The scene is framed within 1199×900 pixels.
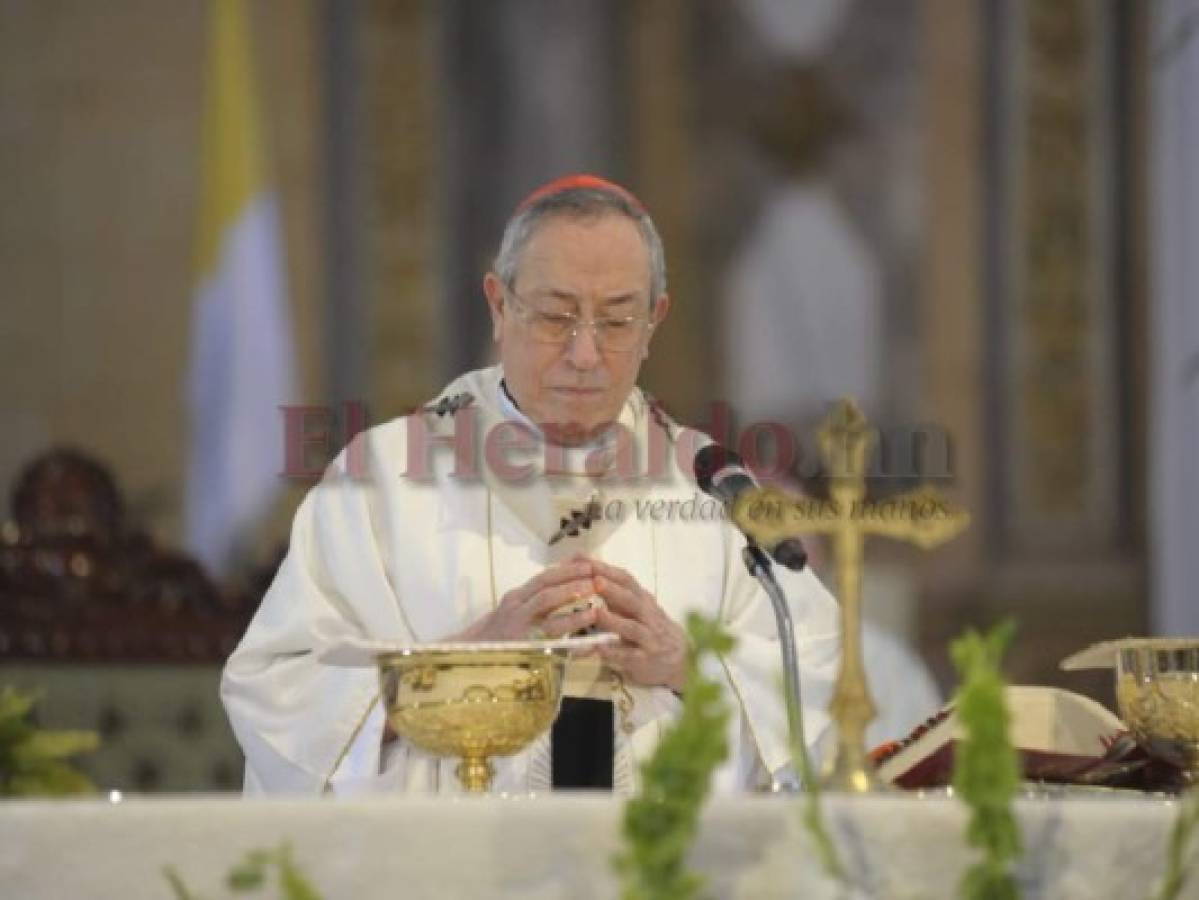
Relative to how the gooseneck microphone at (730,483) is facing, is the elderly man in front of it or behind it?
in front

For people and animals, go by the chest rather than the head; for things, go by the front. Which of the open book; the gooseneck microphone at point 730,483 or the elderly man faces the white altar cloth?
the elderly man

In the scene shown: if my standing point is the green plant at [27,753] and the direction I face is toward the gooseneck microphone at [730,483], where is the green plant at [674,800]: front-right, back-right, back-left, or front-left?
front-right

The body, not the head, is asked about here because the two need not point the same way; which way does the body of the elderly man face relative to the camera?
toward the camera

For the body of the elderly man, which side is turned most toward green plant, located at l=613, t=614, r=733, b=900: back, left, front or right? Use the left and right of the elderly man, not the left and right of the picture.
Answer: front

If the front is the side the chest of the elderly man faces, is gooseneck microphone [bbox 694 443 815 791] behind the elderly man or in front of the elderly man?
in front

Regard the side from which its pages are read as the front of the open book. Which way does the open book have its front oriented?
away from the camera

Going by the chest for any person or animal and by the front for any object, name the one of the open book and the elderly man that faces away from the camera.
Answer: the open book

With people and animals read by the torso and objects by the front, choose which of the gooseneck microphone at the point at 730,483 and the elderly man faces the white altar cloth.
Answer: the elderly man

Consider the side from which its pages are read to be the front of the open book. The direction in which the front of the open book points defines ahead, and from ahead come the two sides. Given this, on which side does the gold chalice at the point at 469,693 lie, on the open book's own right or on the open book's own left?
on the open book's own left

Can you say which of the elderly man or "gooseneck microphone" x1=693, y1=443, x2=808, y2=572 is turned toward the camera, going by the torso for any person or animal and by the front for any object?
the elderly man

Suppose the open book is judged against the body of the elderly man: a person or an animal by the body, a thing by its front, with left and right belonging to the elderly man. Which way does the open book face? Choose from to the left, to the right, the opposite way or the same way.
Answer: the opposite way

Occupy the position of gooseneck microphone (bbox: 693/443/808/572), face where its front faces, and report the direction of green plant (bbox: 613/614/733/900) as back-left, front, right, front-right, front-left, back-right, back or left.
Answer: back-left

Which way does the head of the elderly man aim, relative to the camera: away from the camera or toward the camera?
toward the camera

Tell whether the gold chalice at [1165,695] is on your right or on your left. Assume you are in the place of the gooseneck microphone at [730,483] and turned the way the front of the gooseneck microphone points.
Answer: on your right

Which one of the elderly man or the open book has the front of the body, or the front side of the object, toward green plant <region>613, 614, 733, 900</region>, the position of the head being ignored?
the elderly man

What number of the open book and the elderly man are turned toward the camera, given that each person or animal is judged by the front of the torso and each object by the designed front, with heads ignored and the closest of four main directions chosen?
1

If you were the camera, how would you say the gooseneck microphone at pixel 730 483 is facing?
facing away from the viewer and to the left of the viewer

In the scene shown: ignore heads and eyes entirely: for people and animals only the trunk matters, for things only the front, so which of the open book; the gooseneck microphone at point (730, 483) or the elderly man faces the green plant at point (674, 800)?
the elderly man

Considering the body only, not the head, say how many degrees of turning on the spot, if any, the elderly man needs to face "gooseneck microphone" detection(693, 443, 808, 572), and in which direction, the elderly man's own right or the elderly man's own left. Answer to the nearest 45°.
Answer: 0° — they already face it

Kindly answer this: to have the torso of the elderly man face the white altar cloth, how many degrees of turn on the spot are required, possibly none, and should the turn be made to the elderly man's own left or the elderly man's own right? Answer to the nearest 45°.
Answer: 0° — they already face it
